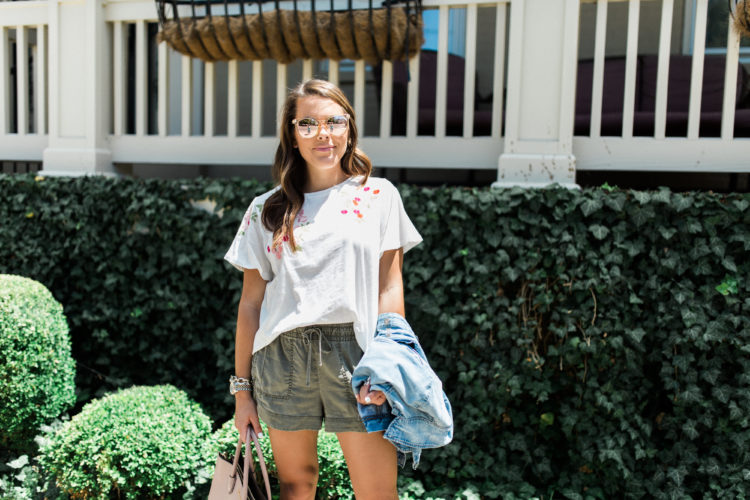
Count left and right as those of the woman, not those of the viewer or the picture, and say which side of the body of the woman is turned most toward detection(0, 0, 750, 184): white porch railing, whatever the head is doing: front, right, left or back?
back

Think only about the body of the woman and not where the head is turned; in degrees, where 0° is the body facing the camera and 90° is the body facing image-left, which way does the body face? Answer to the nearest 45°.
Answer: approximately 0°

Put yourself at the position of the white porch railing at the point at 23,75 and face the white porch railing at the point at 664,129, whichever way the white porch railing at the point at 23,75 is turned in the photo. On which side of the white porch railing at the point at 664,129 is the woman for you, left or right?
right

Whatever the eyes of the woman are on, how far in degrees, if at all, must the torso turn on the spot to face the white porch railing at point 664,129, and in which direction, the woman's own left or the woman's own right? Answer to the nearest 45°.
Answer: approximately 135° to the woman's own left

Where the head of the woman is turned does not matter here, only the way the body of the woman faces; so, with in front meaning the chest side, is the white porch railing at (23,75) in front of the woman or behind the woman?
behind

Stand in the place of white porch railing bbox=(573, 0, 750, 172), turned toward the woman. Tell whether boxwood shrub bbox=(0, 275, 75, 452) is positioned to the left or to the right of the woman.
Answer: right

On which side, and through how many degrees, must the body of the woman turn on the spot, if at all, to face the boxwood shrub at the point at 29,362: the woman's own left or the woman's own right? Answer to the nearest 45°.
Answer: approximately 135° to the woman's own right
